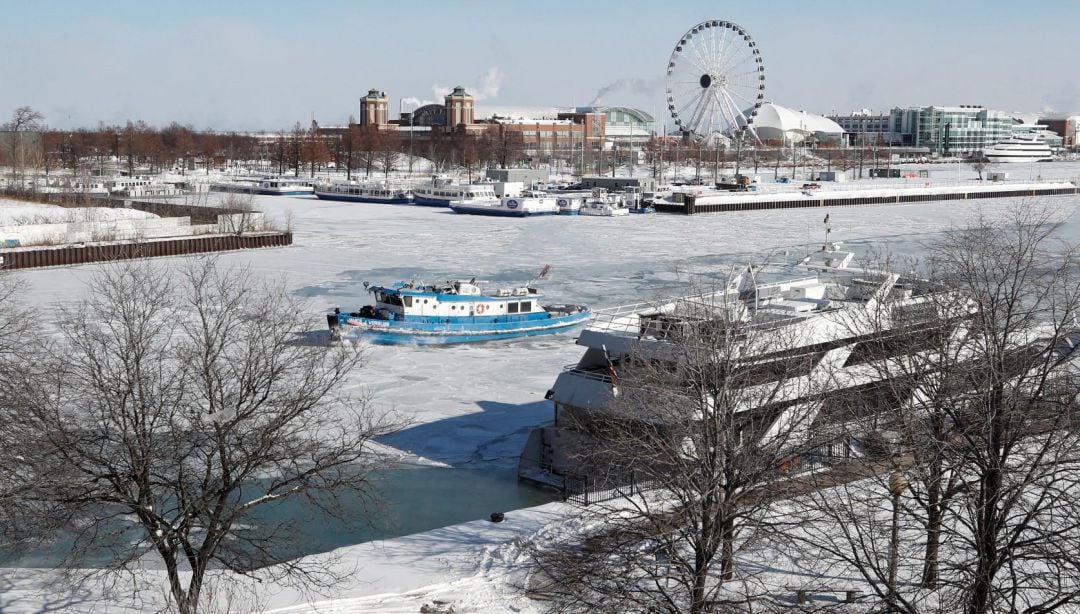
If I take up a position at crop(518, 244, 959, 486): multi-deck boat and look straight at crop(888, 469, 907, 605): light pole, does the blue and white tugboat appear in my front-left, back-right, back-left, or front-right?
back-right

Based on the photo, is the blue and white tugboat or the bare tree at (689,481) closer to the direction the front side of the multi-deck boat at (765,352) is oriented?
the blue and white tugboat

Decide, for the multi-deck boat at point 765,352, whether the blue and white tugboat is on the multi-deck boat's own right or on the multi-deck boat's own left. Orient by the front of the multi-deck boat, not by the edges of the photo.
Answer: on the multi-deck boat's own left

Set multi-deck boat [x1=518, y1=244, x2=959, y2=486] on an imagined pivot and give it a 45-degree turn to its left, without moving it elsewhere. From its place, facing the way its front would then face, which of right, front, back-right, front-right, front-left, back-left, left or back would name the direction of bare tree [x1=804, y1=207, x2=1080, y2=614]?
back

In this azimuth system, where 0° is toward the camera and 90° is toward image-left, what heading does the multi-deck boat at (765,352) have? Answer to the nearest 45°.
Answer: approximately 225°

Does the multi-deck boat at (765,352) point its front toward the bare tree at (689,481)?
no

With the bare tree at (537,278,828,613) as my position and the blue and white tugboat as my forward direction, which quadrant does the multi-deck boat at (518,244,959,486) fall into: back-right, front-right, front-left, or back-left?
front-right
